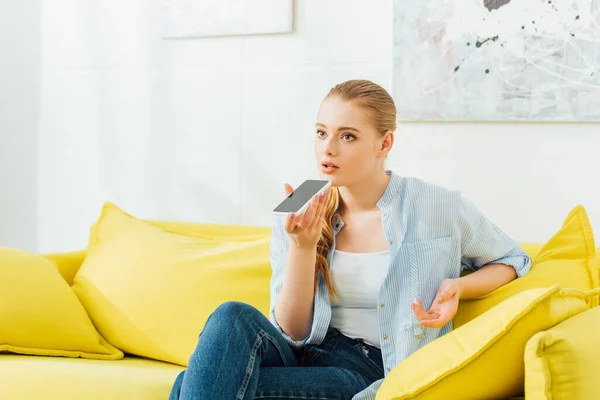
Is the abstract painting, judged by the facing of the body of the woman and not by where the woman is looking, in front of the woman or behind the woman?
behind

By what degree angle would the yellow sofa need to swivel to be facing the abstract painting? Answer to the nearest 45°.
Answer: approximately 135° to its left

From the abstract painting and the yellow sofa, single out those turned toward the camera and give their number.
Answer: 2

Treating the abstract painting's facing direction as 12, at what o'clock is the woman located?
The woman is roughly at 1 o'clock from the abstract painting.

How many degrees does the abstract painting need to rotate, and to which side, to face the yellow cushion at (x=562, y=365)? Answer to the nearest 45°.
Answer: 0° — it already faces it

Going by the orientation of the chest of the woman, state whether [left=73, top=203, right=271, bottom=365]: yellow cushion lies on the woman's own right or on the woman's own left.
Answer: on the woman's own right

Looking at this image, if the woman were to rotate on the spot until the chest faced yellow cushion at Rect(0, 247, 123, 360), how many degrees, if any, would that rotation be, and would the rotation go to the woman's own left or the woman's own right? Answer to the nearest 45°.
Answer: approximately 45° to the woman's own right

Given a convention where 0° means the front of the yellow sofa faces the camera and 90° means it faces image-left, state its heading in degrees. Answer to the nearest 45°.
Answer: approximately 0°

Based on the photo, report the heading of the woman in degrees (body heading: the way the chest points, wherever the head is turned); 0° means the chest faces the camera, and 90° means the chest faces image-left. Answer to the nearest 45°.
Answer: approximately 45°

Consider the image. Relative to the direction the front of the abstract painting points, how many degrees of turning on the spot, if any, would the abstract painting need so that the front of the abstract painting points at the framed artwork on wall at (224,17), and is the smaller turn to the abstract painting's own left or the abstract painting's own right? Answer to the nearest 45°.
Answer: approximately 90° to the abstract painting's own right

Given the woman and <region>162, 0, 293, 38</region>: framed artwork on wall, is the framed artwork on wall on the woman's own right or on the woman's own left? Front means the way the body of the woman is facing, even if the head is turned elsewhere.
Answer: on the woman's own right

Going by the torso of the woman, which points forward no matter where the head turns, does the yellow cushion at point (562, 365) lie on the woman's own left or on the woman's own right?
on the woman's own left
